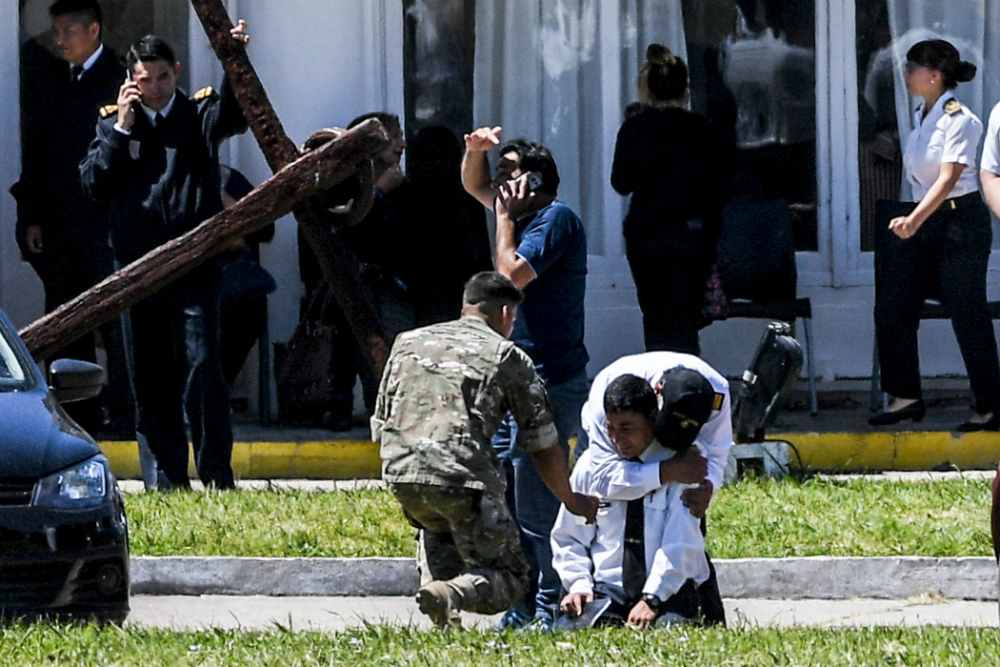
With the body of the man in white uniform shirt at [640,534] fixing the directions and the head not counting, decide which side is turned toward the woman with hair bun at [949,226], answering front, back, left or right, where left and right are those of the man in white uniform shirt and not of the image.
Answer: back

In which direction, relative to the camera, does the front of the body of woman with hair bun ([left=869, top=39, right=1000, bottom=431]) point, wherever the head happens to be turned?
to the viewer's left

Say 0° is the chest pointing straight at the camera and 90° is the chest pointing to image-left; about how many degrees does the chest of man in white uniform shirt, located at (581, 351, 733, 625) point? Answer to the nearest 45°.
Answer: approximately 0°

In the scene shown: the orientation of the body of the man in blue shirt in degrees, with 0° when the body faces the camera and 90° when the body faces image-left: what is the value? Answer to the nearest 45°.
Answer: approximately 90°

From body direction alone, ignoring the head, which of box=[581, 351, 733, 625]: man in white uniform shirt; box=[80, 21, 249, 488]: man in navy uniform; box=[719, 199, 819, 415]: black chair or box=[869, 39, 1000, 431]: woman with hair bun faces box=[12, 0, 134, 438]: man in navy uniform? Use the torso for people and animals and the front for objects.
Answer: the woman with hair bun

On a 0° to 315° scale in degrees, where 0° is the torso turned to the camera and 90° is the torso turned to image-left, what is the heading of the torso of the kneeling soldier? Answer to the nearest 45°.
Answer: approximately 225°

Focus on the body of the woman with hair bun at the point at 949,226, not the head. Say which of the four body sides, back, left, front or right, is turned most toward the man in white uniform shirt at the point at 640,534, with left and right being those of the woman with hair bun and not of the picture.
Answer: left

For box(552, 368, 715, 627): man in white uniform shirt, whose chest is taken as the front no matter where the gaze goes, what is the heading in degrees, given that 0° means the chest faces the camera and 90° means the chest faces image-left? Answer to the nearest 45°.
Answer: approximately 0°

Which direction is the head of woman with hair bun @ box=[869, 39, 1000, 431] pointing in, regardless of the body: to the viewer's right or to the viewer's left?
to the viewer's left

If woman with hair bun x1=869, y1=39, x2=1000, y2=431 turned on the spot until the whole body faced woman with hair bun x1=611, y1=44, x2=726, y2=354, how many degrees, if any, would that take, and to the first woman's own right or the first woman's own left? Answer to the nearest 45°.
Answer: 0° — they already face them

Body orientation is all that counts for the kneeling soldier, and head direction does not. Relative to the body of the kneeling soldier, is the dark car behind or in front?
behind

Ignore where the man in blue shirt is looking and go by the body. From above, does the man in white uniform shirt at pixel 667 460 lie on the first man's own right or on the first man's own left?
on the first man's own left
